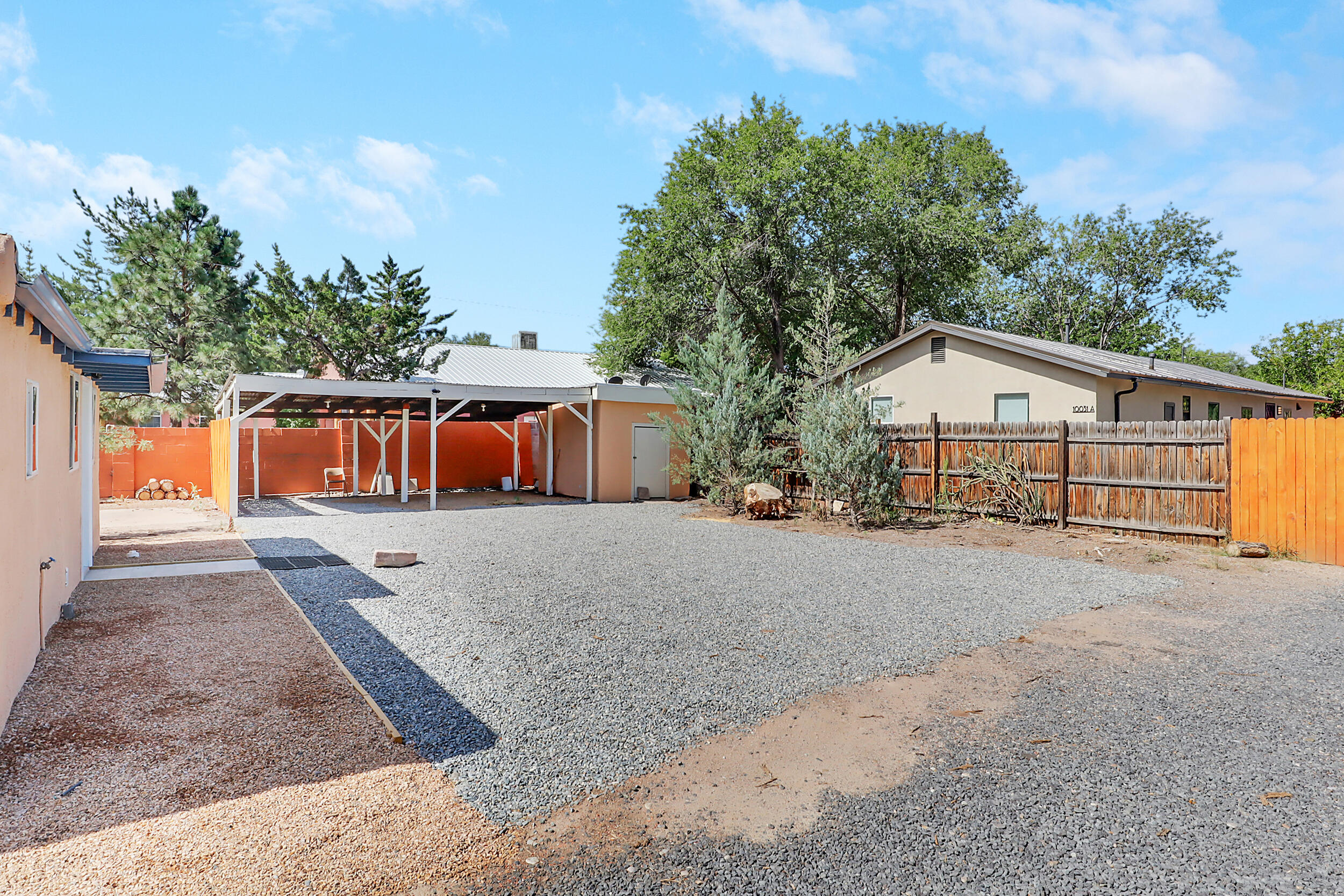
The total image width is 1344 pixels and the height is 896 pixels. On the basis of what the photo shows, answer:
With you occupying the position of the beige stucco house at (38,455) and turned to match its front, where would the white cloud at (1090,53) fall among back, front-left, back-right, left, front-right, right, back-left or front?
front

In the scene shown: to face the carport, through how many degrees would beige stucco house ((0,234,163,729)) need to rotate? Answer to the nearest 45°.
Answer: approximately 45° to its left

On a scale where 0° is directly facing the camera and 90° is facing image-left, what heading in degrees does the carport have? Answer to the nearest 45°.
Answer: approximately 0°

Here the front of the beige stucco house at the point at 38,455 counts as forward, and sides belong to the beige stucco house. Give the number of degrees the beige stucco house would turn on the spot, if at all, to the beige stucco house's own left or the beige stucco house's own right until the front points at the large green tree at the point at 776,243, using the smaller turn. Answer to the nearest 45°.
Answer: approximately 45° to the beige stucco house's own left

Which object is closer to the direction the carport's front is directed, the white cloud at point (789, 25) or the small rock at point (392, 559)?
the small rock

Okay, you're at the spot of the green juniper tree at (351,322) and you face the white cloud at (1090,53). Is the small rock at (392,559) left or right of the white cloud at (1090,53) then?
right

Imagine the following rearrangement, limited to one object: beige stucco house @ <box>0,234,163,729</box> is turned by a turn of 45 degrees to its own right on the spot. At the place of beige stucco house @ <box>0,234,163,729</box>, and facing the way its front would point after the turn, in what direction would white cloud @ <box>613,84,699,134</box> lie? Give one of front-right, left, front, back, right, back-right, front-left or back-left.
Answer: left

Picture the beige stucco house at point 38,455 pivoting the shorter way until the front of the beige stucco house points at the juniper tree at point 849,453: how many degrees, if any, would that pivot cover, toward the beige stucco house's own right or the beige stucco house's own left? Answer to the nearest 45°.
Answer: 0° — it already faces it

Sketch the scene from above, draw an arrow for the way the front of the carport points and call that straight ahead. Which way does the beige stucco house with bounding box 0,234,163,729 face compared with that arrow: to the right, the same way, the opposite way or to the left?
to the left

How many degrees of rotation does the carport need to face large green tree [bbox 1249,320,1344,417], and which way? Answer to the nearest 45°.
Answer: approximately 90° to its left

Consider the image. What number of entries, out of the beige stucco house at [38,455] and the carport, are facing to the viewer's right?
1

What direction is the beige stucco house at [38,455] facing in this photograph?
to the viewer's right

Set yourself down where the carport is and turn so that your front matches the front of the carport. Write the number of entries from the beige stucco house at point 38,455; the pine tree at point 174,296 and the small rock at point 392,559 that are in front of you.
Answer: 2
